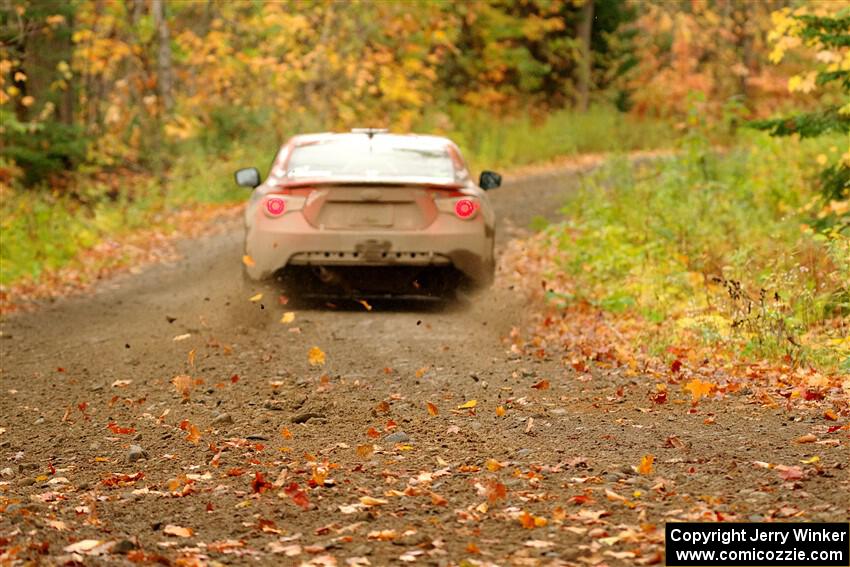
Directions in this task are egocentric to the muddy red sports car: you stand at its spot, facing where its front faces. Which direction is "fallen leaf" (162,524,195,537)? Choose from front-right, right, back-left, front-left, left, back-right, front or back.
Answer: back

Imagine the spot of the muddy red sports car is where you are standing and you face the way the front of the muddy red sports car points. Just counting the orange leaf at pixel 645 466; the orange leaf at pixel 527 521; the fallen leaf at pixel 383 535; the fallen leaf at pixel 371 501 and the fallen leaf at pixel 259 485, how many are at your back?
5

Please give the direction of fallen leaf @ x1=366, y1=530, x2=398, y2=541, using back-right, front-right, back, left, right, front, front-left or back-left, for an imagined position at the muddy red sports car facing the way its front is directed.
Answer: back

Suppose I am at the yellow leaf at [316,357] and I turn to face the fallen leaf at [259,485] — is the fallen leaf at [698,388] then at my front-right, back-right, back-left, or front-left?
front-left

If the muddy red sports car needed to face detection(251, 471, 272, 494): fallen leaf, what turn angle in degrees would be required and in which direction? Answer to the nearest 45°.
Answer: approximately 180°

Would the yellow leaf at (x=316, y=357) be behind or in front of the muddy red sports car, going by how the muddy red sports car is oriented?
behind

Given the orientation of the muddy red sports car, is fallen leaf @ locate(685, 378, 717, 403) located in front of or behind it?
behind

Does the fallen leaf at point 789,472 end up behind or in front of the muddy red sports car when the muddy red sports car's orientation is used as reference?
behind

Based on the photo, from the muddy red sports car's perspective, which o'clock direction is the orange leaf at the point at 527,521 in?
The orange leaf is roughly at 6 o'clock from the muddy red sports car.

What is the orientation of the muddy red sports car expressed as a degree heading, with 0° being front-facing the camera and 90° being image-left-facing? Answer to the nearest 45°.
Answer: approximately 180°

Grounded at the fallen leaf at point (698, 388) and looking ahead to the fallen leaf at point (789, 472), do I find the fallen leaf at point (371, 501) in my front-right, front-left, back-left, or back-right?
front-right

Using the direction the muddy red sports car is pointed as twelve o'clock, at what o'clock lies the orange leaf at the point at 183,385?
The orange leaf is roughly at 7 o'clock from the muddy red sports car.
